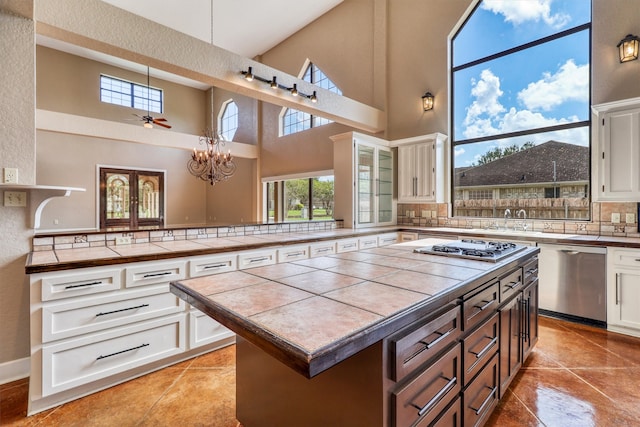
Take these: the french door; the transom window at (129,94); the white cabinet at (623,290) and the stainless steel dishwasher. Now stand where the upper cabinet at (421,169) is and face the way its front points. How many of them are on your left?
2

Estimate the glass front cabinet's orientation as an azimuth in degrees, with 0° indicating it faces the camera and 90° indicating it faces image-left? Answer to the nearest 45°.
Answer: approximately 315°

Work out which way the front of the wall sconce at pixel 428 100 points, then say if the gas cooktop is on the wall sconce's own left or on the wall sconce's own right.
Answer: on the wall sconce's own left

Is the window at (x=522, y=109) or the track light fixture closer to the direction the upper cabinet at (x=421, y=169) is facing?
the track light fixture

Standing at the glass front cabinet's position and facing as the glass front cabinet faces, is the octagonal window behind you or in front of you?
behind

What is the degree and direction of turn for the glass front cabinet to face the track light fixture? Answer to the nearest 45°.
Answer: approximately 90° to its right

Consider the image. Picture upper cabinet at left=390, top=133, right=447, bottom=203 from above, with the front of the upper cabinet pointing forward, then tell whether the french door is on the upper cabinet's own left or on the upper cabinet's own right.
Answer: on the upper cabinet's own right
